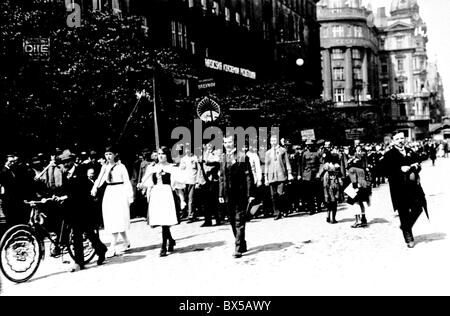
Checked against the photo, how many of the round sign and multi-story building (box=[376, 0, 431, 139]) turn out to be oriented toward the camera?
2

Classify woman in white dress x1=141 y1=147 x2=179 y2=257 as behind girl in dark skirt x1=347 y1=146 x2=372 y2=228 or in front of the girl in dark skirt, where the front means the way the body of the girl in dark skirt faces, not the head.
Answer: in front

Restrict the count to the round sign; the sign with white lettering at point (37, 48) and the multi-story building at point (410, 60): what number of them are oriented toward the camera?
3

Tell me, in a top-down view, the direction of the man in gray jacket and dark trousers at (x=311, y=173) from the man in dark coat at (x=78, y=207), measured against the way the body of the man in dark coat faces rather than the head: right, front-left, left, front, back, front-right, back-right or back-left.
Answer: back

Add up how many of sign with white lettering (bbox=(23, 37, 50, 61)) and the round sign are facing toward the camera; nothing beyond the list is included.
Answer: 2

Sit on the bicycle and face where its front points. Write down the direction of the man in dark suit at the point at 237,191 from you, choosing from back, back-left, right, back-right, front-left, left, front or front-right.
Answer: back-left

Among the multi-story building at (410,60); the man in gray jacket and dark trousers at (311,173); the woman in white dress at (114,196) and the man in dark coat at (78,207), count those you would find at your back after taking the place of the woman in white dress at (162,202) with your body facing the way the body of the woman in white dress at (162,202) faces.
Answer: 2

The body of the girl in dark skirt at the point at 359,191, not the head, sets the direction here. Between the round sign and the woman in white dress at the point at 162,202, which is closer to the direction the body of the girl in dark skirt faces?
the woman in white dress

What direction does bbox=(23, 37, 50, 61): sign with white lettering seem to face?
toward the camera

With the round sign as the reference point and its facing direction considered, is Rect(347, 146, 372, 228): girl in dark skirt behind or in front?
in front

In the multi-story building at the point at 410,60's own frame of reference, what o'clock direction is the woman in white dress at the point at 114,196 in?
The woman in white dress is roughly at 1 o'clock from the multi-story building.

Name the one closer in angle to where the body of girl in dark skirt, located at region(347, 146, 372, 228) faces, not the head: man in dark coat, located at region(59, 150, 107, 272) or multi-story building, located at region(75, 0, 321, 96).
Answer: the man in dark coat

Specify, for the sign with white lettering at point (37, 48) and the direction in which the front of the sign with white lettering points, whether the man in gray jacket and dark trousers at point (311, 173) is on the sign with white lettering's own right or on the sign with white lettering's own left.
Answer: on the sign with white lettering's own left
